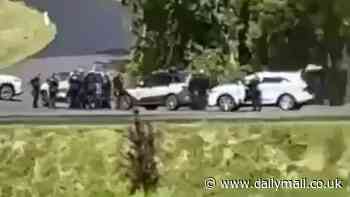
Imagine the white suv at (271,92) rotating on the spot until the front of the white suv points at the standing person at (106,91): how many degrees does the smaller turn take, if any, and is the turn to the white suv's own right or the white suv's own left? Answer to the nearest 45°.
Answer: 0° — it already faces them

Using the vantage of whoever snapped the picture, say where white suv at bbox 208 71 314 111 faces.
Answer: facing to the left of the viewer

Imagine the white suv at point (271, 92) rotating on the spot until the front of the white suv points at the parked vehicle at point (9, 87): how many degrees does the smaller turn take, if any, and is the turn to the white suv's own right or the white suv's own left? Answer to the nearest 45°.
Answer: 0° — it already faces it

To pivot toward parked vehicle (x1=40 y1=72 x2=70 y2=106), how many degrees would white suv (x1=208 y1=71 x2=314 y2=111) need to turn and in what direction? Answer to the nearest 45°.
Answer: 0° — it already faces it
